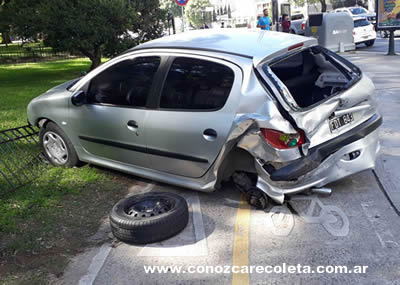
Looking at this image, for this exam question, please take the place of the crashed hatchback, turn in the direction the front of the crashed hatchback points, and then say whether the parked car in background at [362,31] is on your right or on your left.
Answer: on your right

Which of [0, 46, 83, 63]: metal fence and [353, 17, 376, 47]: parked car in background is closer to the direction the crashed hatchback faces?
the metal fence

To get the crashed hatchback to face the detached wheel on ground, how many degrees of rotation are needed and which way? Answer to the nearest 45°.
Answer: approximately 90° to its left

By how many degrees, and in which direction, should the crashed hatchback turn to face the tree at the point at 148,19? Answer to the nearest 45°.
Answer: approximately 45° to its right

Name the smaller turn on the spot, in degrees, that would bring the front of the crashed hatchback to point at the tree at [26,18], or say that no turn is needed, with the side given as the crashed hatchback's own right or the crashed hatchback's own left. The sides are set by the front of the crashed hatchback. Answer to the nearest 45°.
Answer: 0° — it already faces it

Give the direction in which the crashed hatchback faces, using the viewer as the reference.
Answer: facing away from the viewer and to the left of the viewer

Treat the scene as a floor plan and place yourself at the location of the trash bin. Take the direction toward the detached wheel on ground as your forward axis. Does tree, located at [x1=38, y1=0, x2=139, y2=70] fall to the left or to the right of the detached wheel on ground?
right

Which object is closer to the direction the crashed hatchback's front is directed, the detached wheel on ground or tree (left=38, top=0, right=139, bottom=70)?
the tree
